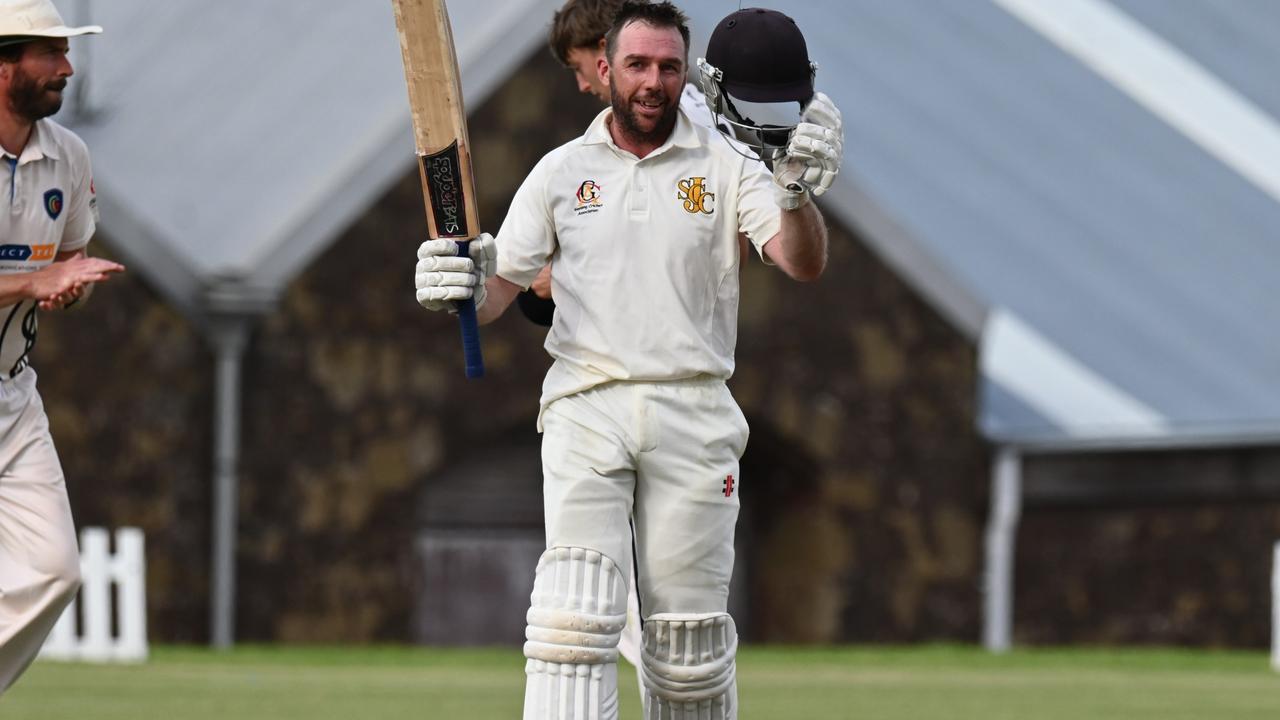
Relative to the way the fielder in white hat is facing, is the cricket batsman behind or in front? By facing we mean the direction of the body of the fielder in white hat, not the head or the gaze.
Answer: in front

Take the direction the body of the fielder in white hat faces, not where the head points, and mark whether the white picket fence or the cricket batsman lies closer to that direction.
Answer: the cricket batsman

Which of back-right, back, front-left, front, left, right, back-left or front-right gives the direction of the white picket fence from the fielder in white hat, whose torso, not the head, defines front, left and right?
back-left

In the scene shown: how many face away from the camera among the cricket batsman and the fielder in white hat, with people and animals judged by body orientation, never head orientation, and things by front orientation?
0

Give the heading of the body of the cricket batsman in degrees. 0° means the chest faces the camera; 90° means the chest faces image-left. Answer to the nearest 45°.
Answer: approximately 0°

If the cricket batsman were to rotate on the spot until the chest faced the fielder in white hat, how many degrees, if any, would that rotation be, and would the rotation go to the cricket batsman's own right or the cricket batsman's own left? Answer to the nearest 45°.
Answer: approximately 90° to the cricket batsman's own right

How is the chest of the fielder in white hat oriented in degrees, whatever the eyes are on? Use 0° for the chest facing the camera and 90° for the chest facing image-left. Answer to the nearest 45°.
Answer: approximately 315°
